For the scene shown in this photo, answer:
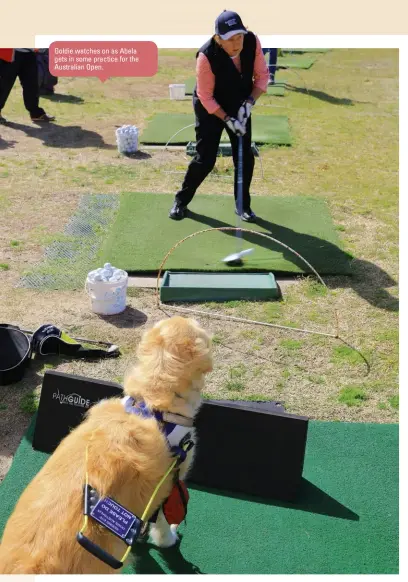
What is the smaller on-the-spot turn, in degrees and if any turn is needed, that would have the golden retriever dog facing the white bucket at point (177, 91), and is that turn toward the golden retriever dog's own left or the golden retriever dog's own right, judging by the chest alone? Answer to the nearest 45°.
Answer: approximately 45° to the golden retriever dog's own left

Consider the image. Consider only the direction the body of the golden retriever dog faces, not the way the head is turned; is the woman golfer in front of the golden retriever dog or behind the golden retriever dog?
in front

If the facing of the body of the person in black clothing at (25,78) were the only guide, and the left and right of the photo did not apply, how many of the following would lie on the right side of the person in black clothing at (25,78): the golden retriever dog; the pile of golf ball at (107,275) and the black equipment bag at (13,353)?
3

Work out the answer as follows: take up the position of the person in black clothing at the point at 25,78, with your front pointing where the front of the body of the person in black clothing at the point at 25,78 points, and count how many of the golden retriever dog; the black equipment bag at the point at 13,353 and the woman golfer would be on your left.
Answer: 0

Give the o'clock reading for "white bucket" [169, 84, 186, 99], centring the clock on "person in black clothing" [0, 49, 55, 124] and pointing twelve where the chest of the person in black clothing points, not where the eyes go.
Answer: The white bucket is roughly at 11 o'clock from the person in black clothing.

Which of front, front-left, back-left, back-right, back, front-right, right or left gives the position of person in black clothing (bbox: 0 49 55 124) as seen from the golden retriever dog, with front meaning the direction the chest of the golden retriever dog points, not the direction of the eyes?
front-left

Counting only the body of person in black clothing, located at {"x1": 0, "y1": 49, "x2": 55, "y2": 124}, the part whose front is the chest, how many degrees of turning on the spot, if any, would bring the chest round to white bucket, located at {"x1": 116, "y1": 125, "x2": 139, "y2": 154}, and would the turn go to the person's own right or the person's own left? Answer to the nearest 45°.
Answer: approximately 45° to the person's own right

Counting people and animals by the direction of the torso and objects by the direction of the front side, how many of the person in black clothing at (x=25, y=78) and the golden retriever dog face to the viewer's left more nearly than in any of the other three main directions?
0

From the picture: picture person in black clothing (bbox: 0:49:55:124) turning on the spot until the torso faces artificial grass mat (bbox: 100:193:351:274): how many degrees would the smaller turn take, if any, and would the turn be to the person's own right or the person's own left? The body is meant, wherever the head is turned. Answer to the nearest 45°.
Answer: approximately 90° to the person's own right

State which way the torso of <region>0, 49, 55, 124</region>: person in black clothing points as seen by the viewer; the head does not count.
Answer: to the viewer's right

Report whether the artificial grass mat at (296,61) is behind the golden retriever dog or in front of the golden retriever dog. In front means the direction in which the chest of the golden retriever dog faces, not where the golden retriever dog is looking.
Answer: in front

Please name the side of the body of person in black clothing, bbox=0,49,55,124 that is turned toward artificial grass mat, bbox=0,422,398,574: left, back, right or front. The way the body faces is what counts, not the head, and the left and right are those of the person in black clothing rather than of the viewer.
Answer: right

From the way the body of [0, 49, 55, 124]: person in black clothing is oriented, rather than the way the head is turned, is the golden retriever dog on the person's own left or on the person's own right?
on the person's own right

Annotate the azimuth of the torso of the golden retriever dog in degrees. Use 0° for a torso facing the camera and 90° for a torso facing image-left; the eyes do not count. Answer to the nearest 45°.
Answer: approximately 225°
